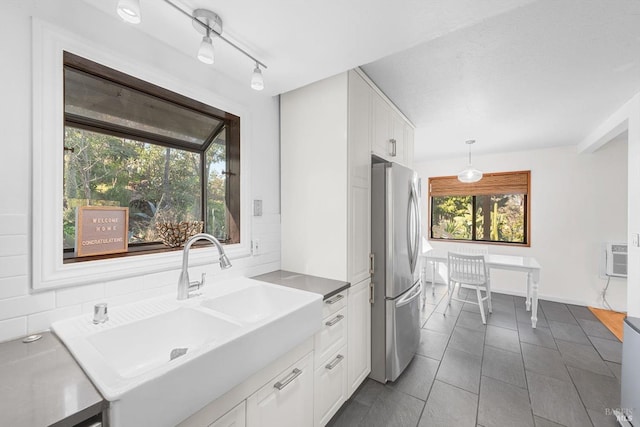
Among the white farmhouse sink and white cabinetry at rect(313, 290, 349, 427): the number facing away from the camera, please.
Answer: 0

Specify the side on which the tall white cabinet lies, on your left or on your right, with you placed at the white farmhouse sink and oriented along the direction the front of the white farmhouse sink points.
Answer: on your left

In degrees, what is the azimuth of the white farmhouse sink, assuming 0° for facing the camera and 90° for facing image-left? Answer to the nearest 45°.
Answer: approximately 315°

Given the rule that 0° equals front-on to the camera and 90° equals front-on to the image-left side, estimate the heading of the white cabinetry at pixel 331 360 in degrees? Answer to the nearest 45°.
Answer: approximately 315°

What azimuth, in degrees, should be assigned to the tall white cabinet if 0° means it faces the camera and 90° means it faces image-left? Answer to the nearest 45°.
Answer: approximately 315°

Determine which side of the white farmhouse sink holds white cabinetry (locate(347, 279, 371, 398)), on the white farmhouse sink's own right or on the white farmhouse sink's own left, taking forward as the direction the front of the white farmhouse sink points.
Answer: on the white farmhouse sink's own left

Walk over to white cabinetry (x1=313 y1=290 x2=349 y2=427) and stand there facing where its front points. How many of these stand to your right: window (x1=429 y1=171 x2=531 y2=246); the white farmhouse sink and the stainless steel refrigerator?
1
